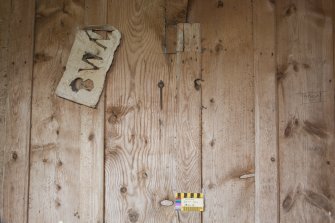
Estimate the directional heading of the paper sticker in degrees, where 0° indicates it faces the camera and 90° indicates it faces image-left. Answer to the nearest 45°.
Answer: approximately 0°

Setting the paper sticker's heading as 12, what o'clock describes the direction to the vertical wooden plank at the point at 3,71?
The vertical wooden plank is roughly at 3 o'clock from the paper sticker.

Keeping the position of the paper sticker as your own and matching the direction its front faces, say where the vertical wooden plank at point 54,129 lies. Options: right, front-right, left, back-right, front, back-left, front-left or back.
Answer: right
